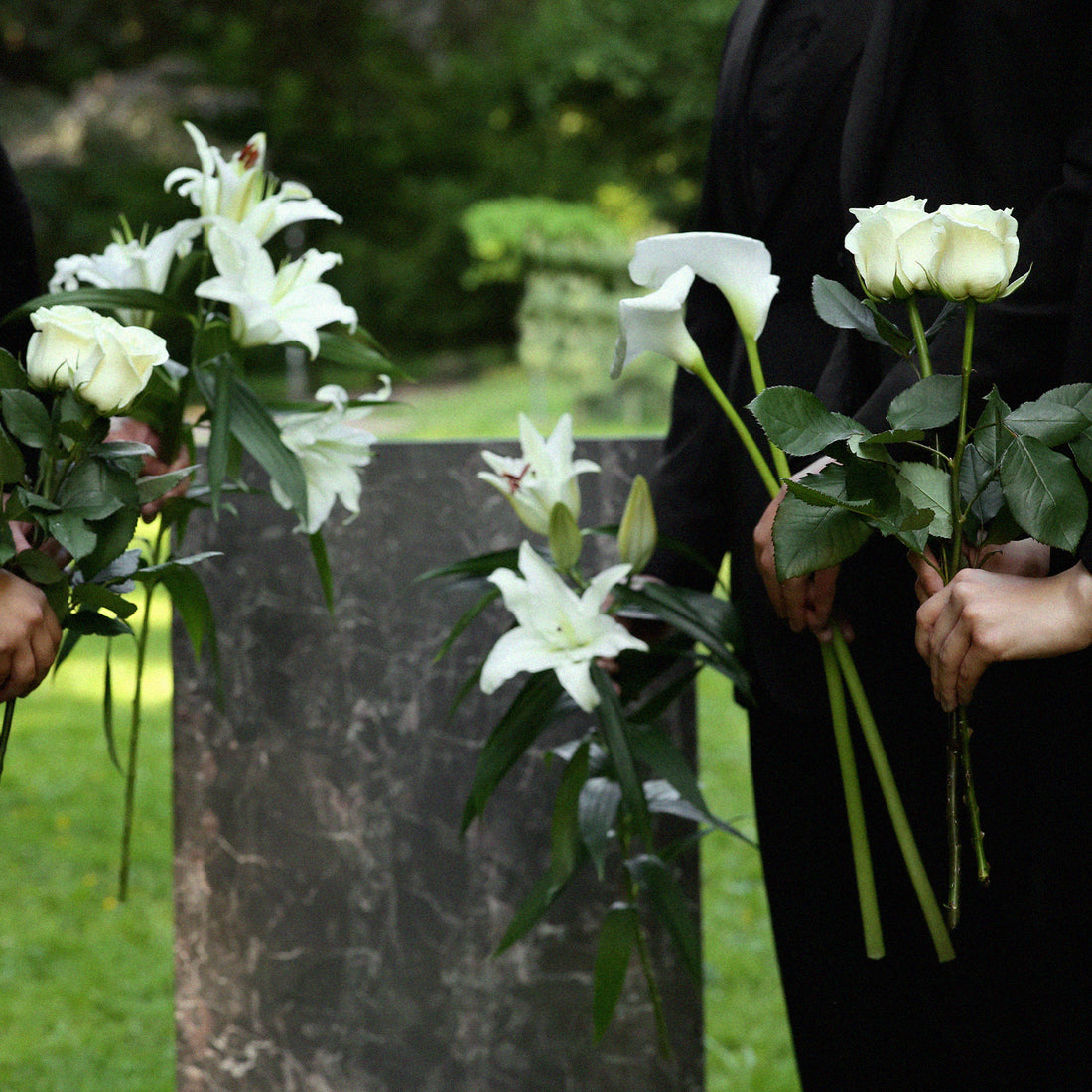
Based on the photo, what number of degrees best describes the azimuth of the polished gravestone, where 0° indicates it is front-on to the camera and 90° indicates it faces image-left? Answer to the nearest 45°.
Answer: approximately 0°

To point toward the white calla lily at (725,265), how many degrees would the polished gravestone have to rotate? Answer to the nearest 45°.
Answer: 0° — it already faces it

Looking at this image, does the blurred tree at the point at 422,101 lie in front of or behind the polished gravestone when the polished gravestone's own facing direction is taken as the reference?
behind

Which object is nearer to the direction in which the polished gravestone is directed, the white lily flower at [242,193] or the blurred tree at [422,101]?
the white lily flower

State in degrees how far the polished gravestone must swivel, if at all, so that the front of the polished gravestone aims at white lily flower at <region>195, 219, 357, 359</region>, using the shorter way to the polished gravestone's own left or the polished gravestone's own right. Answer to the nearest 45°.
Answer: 0° — it already faces it
